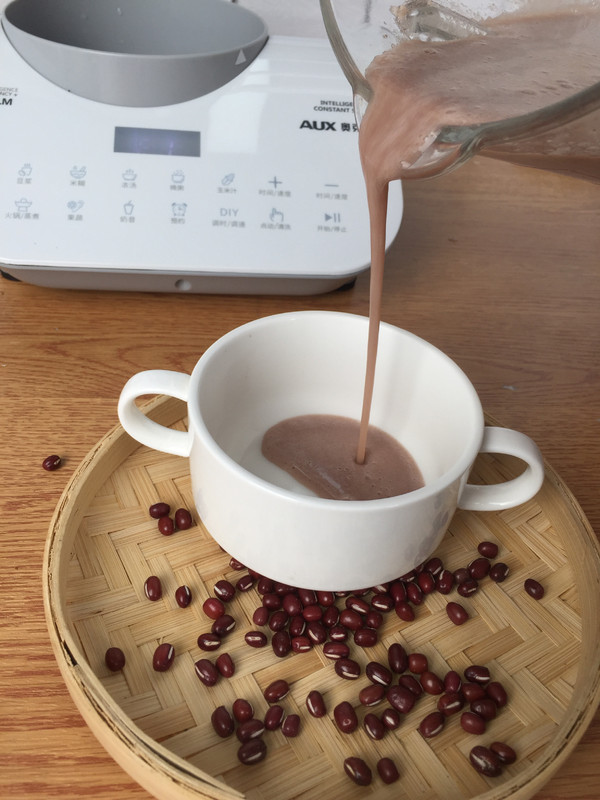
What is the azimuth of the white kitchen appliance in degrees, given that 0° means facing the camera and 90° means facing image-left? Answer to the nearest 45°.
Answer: approximately 0°
